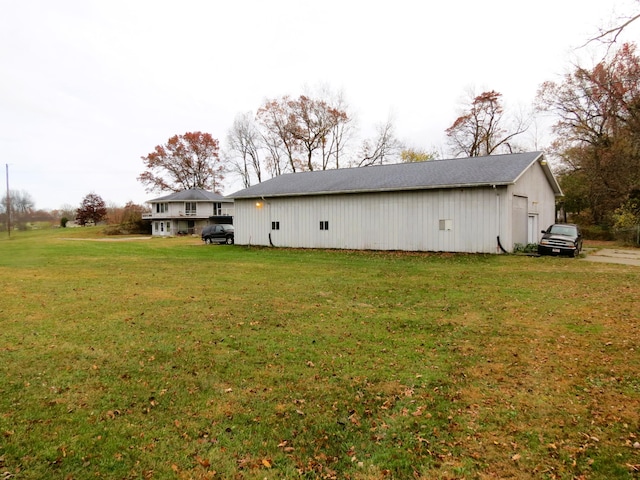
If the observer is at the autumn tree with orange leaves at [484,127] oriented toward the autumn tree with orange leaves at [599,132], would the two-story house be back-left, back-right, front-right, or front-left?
back-right

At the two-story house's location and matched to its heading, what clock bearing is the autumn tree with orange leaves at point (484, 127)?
The autumn tree with orange leaves is roughly at 10 o'clock from the two-story house.

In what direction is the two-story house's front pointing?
toward the camera

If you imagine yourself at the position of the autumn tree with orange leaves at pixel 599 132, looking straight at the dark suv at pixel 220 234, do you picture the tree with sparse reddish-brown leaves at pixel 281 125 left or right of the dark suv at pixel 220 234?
right

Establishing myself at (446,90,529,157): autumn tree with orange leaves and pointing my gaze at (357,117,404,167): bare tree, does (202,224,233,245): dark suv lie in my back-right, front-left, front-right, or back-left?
front-left

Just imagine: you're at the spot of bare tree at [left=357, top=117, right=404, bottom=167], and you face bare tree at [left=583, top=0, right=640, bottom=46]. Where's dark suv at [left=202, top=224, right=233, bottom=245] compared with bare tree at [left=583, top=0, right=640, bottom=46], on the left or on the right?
right

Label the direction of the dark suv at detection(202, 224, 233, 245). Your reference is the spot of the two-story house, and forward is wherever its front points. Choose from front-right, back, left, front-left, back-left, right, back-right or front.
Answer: front

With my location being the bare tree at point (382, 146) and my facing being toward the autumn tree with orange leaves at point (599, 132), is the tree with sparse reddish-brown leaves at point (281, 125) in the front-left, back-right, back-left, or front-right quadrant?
back-right

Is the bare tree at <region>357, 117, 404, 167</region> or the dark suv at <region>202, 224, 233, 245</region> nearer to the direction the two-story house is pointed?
the dark suv

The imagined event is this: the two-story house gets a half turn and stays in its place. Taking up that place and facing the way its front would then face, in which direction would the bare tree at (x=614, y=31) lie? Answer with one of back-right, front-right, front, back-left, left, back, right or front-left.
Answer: back

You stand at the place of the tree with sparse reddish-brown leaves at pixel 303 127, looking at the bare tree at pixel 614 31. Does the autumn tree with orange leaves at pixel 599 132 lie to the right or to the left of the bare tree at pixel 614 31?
left

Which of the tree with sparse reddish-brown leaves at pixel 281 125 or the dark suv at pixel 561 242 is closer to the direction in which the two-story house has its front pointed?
the dark suv

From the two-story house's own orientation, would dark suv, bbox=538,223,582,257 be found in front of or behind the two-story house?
in front
